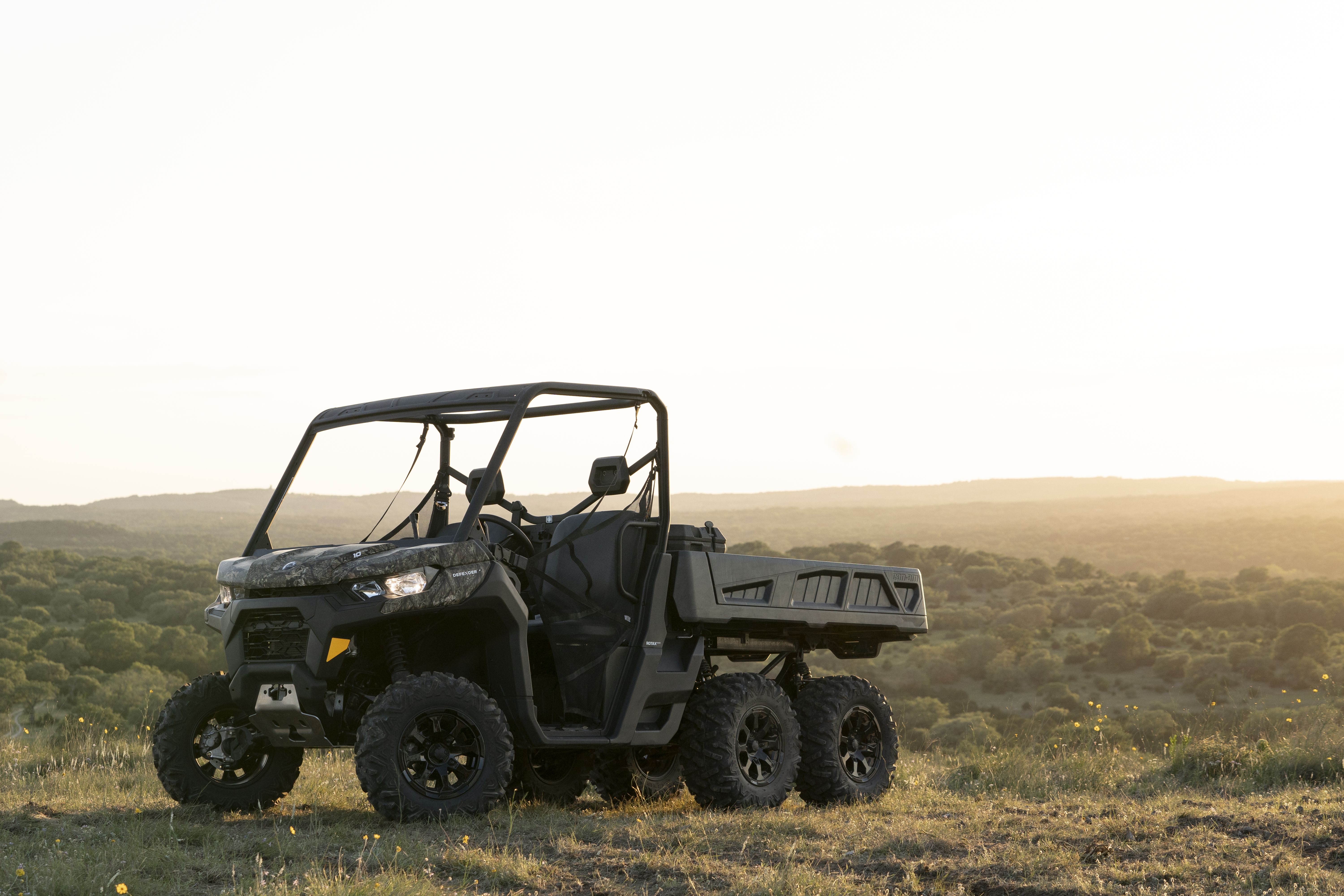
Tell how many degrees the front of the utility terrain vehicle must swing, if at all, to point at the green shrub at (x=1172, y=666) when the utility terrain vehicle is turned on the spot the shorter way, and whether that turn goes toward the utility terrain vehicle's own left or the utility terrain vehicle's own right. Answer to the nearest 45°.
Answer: approximately 180°

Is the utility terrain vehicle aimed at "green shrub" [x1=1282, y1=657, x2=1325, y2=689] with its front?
no

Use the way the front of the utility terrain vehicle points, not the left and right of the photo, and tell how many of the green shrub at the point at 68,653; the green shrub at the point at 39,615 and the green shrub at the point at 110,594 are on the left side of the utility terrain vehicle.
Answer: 0

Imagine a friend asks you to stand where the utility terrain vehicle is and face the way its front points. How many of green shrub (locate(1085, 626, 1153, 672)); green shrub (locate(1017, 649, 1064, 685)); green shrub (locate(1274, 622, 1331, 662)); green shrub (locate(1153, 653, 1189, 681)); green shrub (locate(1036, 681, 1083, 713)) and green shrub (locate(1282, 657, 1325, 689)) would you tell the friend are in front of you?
0

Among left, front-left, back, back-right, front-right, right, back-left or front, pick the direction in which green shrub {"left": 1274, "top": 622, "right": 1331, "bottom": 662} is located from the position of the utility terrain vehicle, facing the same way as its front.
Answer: back

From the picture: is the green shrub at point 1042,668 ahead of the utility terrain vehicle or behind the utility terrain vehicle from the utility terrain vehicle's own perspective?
behind

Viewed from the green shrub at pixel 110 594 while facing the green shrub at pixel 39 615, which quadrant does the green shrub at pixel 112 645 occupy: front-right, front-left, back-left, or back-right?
front-left

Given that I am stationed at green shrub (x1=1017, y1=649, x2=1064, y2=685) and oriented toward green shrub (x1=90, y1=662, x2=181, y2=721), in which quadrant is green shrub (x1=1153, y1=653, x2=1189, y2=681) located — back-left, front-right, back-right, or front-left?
back-left

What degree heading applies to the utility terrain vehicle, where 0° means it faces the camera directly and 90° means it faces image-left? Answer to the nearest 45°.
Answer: approximately 45°

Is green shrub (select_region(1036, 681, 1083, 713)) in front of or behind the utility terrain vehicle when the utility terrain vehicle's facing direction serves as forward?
behind

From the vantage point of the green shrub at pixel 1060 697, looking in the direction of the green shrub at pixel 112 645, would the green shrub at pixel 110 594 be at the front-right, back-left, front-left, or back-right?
front-right

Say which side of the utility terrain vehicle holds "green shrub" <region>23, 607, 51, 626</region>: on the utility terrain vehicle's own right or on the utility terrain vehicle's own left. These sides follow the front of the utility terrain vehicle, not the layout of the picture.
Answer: on the utility terrain vehicle's own right

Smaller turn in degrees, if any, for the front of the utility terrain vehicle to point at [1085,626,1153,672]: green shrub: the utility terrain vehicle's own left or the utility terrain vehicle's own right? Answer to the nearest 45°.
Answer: approximately 180°

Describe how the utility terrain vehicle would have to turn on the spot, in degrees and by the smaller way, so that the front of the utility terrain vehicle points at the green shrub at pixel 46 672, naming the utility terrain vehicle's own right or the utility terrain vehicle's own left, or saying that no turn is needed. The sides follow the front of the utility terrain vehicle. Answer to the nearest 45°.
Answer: approximately 90° to the utility terrain vehicle's own right

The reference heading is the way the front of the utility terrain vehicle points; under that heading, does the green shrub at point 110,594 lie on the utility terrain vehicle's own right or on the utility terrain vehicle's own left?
on the utility terrain vehicle's own right

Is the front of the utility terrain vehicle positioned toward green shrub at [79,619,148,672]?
no

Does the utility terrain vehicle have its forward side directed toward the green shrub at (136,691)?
no

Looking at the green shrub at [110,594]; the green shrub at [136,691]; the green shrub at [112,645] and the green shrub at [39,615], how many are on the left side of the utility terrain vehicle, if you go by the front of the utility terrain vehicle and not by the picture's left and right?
0
